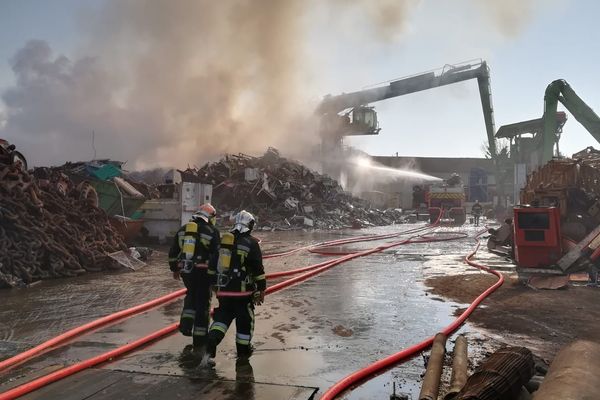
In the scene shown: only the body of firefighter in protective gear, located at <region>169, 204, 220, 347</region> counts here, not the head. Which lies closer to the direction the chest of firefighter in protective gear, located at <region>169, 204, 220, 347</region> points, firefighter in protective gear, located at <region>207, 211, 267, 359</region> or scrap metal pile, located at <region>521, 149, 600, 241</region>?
the scrap metal pile

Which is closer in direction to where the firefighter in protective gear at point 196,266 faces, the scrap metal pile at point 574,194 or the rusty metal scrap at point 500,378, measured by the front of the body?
the scrap metal pile

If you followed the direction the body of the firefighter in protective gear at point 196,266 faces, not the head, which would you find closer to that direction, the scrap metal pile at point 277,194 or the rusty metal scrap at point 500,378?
the scrap metal pile

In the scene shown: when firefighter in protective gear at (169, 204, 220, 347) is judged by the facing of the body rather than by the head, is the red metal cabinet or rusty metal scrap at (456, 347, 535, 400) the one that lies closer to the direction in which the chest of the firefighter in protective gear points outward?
the red metal cabinet

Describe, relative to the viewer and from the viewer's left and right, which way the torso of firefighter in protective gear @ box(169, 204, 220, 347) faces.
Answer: facing away from the viewer and to the right of the viewer
